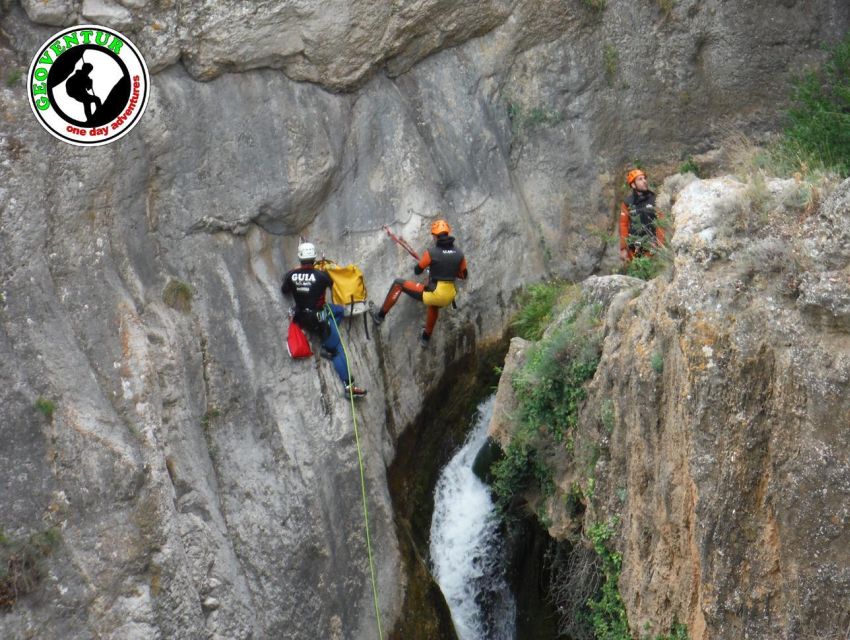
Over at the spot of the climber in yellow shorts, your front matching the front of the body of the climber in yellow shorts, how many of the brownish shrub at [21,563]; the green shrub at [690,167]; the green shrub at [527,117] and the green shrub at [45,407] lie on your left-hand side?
2

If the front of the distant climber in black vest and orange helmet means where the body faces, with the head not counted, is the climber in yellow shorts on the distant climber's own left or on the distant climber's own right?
on the distant climber's own right

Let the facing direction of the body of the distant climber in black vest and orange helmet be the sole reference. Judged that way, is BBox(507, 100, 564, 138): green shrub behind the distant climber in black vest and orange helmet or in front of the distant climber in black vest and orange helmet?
behind

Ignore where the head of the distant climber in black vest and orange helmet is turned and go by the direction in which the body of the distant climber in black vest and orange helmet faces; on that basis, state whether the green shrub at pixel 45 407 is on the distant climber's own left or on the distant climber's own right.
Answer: on the distant climber's own right

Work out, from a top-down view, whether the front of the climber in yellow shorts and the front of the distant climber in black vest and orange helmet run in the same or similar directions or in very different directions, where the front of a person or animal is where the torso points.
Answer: very different directions

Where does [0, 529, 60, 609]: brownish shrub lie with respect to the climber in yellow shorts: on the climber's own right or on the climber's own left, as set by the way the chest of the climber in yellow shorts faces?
on the climber's own left

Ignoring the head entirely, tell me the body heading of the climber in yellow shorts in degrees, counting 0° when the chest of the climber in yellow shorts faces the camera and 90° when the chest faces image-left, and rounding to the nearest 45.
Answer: approximately 135°

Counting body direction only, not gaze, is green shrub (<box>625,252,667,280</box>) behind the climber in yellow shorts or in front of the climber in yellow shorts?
behind

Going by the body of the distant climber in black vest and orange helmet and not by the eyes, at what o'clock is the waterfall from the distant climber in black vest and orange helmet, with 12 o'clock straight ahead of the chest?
The waterfall is roughly at 3 o'clock from the distant climber in black vest and orange helmet.

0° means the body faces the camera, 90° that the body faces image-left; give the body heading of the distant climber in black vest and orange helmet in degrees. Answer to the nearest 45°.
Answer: approximately 315°
